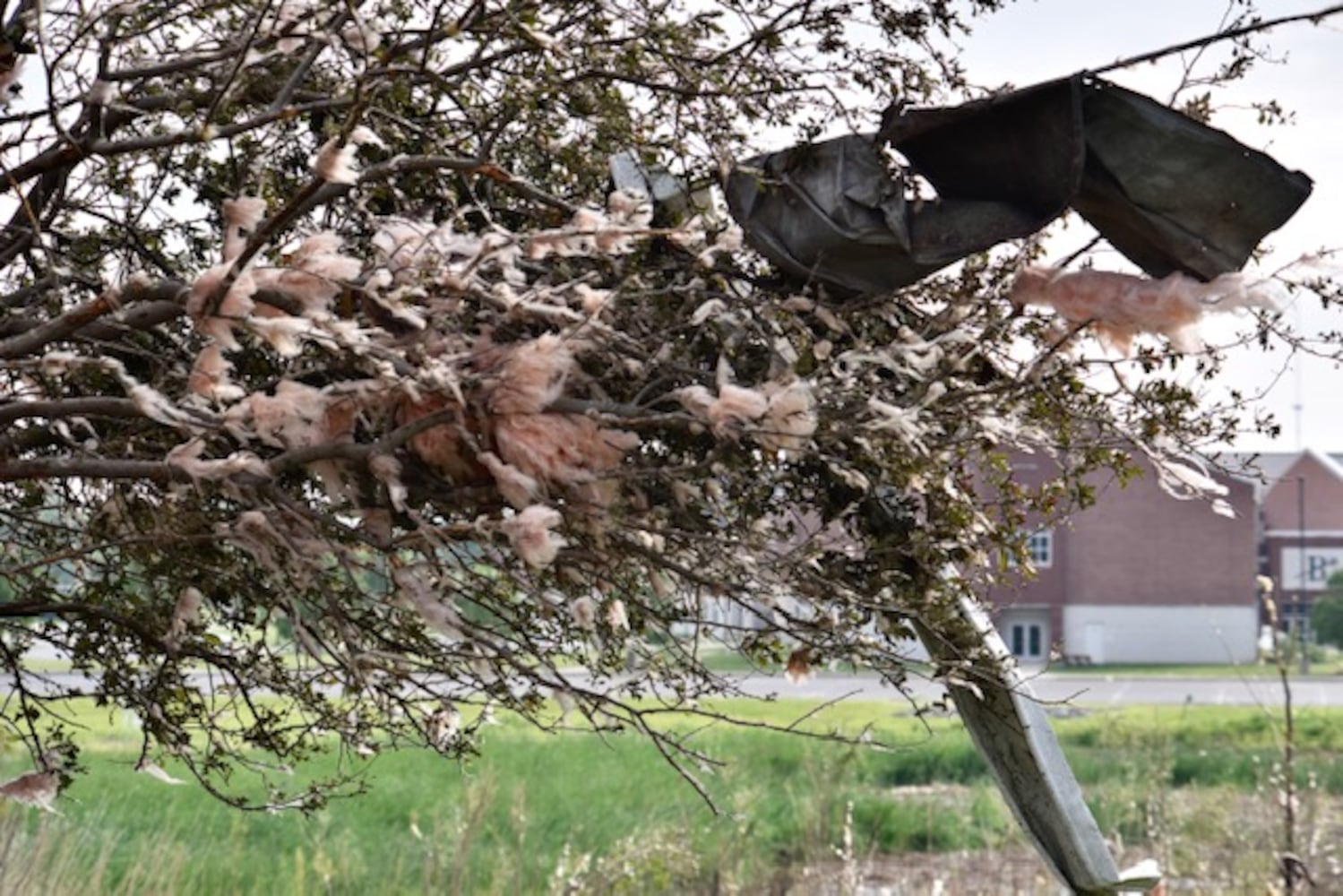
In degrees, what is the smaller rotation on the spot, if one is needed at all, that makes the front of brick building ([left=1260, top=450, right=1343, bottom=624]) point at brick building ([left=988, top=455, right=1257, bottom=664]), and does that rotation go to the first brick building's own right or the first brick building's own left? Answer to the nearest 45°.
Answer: approximately 45° to the first brick building's own right

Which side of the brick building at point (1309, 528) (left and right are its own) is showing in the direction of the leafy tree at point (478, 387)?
front

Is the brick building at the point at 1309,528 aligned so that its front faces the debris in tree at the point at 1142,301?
yes

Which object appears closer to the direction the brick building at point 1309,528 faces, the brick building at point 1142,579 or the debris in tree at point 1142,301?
the debris in tree

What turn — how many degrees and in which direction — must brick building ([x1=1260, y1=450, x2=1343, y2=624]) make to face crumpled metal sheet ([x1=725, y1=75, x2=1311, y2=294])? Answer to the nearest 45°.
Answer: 0° — it already faces it

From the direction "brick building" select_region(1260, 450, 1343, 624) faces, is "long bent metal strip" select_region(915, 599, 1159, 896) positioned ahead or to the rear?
ahead

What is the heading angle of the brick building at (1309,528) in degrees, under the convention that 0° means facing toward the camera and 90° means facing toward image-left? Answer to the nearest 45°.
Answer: approximately 0°
